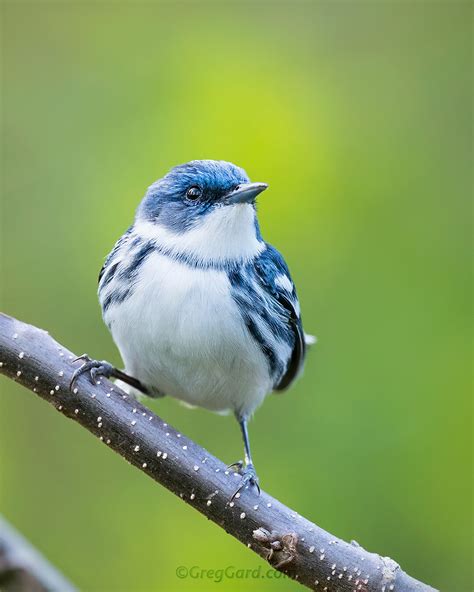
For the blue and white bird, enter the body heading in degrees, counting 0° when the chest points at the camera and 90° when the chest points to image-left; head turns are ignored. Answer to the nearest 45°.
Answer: approximately 0°
